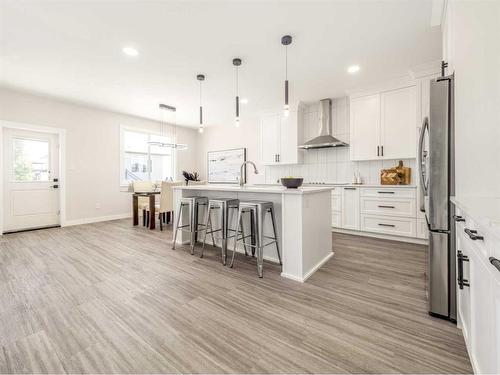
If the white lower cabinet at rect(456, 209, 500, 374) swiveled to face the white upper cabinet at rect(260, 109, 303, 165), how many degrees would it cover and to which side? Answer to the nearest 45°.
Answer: approximately 45° to its right

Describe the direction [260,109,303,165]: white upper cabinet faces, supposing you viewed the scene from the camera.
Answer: facing the viewer

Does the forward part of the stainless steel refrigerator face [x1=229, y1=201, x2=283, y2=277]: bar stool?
yes

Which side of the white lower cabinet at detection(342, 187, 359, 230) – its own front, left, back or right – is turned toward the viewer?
front

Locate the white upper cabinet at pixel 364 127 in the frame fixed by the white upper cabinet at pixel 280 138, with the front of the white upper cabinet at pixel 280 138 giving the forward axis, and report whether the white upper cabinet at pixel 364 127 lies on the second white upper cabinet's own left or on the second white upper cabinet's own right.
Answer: on the second white upper cabinet's own left

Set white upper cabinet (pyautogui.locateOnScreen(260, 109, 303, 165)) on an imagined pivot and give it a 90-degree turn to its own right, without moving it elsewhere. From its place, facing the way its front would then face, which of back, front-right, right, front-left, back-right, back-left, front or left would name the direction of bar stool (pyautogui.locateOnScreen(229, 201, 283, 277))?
left

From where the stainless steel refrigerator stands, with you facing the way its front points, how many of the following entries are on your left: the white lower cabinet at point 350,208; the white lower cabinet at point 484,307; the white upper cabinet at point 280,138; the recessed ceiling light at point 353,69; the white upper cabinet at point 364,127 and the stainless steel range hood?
1

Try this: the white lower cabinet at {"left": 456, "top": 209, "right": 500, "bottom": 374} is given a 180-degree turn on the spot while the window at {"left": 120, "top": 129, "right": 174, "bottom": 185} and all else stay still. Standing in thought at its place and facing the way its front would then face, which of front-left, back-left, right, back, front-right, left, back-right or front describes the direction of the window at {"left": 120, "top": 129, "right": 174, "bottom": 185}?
back

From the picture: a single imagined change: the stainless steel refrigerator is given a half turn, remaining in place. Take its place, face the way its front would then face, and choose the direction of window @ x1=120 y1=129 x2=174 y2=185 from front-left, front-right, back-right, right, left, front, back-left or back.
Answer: back

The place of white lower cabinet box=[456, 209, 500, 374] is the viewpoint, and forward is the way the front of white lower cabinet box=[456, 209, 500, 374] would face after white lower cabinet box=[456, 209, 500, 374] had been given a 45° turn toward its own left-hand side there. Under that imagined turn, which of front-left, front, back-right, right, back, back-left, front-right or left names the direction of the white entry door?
front-right

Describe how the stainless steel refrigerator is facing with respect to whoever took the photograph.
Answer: facing to the left of the viewer

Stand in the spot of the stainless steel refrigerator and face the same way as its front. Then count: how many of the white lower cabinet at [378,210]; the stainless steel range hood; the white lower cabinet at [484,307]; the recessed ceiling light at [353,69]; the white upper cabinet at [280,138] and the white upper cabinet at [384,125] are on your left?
1

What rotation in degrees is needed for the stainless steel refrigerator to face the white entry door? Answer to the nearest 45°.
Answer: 0° — it already faces it

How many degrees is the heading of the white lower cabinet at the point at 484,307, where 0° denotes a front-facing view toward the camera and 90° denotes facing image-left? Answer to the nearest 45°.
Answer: approximately 90°

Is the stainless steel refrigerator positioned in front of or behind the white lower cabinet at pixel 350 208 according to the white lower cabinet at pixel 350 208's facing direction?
in front

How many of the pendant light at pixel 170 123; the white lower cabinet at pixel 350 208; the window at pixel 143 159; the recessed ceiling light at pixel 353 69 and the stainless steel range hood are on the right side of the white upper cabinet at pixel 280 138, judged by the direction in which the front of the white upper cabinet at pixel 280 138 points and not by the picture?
2

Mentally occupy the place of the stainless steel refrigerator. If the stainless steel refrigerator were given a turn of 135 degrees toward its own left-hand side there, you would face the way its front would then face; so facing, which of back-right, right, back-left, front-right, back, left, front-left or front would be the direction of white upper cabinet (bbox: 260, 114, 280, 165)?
back

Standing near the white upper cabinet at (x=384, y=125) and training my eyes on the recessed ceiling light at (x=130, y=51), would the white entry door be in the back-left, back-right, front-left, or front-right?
front-right
